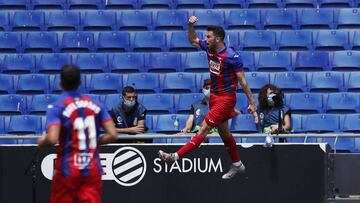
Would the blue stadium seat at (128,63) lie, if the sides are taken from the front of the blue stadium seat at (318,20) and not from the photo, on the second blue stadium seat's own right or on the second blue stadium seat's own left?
on the second blue stadium seat's own right

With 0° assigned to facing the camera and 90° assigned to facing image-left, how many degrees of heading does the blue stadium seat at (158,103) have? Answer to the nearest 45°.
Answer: approximately 0°

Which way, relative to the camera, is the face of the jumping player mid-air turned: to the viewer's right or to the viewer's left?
to the viewer's left

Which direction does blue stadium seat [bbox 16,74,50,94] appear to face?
toward the camera

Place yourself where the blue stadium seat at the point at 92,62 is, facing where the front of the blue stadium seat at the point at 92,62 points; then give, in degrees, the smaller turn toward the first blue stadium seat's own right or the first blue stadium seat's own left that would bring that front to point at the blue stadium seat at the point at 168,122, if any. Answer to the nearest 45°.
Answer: approximately 45° to the first blue stadium seat's own left

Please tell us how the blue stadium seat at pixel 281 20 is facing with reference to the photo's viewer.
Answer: facing the viewer

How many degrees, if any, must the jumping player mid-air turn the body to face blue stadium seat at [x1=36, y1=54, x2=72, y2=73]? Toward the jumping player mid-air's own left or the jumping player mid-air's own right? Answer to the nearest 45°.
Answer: approximately 90° to the jumping player mid-air's own right

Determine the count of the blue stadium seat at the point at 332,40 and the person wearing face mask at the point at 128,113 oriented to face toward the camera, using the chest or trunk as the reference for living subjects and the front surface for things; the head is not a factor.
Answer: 2

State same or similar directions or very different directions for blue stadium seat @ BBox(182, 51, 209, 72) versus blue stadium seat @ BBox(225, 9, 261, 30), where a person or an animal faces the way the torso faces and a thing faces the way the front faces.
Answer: same or similar directions

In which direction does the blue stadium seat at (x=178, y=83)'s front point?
toward the camera

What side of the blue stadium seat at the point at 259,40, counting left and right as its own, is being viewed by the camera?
front
